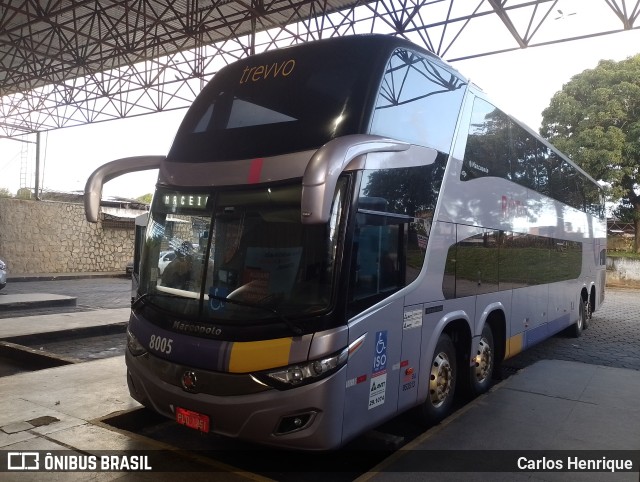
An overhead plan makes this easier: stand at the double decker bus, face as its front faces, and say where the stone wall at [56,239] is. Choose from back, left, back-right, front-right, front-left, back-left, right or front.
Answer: right

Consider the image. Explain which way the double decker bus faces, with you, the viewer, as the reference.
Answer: facing the viewer and to the left of the viewer

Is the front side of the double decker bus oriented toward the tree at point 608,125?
no

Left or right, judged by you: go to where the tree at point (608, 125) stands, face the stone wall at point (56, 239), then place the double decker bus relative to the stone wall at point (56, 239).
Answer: left
